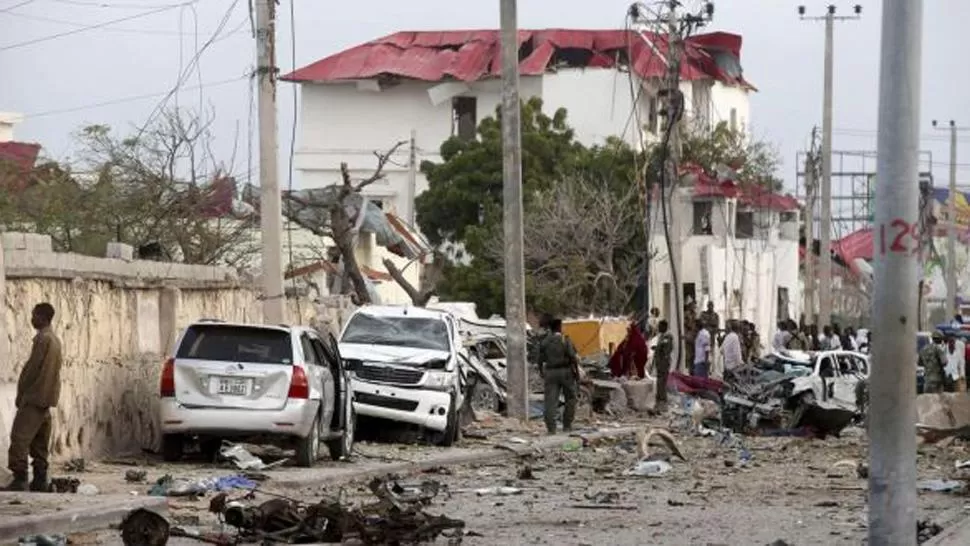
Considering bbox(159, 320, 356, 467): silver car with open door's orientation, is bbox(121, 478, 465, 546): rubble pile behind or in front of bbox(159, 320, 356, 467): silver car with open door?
behind

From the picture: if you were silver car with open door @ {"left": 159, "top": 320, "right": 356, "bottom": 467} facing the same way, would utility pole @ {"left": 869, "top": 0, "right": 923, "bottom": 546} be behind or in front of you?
behind

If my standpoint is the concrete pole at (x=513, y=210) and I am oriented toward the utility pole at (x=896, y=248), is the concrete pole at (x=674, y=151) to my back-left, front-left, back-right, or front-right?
back-left

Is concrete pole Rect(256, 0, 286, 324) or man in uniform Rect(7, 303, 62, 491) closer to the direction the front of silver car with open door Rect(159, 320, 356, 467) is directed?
the concrete pole

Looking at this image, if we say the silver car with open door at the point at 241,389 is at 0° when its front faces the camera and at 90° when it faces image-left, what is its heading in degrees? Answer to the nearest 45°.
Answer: approximately 180°
